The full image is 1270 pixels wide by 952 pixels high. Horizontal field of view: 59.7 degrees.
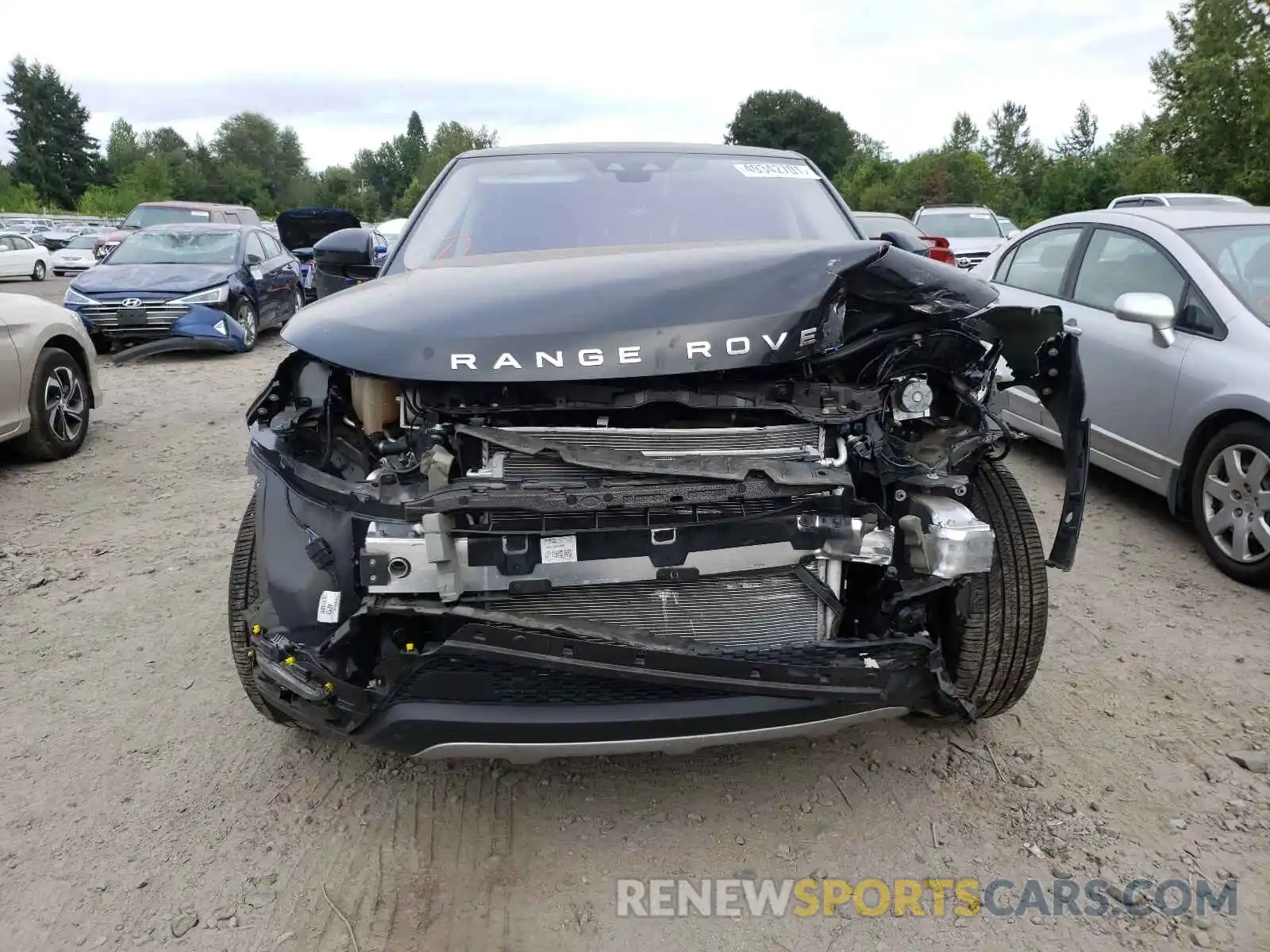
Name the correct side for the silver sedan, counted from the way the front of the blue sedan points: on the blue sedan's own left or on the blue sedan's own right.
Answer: on the blue sedan's own left

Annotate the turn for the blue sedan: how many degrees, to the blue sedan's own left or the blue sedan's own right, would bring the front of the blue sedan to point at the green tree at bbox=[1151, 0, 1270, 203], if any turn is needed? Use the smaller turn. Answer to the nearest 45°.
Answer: approximately 135° to the blue sedan's own left

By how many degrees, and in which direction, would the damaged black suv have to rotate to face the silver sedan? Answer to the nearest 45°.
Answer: approximately 135° to its left

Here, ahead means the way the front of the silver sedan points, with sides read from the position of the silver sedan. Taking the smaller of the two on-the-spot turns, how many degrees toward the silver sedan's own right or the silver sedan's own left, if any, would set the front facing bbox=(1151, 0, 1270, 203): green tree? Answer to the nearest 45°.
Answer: approximately 135° to the silver sedan's own left

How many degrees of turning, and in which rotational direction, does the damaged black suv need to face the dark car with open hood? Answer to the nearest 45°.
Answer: approximately 135° to its right

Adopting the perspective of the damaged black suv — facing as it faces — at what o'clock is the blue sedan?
The blue sedan is roughly at 5 o'clock from the damaged black suv.

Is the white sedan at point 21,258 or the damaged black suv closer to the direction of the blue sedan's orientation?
the damaged black suv

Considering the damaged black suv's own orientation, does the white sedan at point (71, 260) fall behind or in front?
behind
